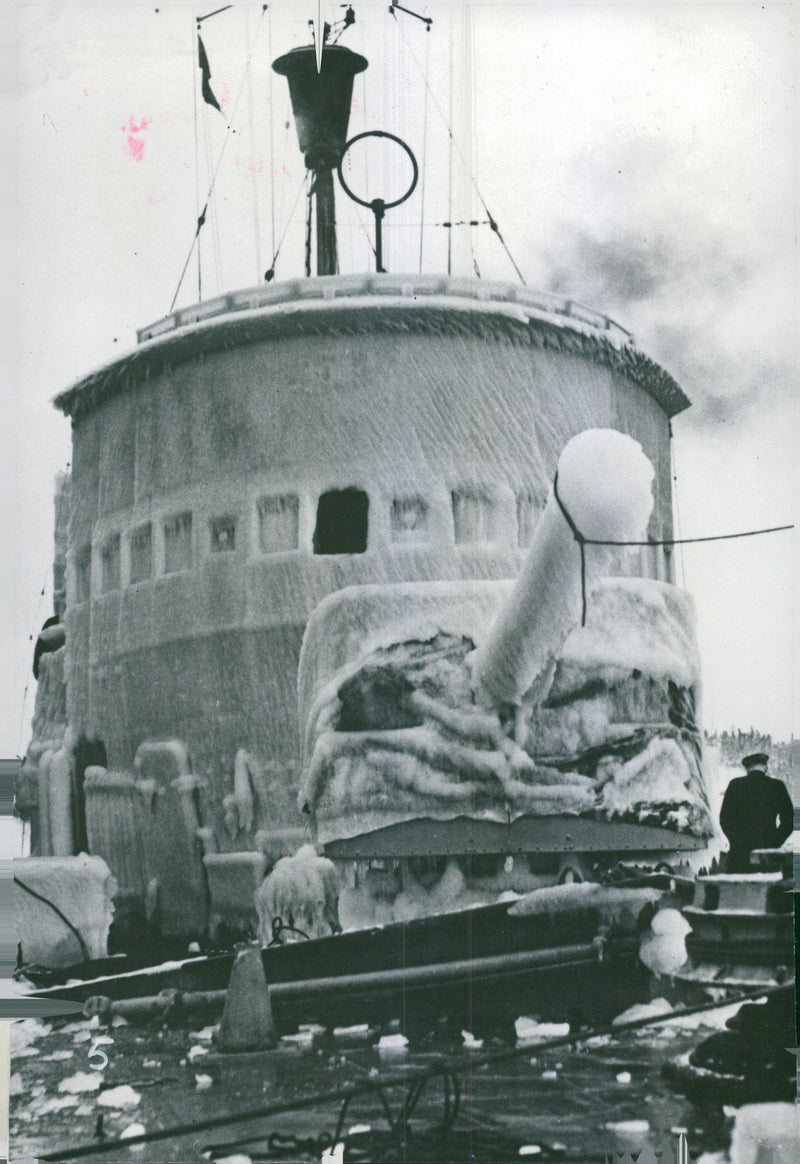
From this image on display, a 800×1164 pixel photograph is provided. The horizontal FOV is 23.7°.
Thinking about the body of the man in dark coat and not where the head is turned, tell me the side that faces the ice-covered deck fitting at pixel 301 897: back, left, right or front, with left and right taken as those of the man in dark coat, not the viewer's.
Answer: left

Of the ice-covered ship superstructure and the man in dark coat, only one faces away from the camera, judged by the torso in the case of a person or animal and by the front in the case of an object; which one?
the man in dark coat

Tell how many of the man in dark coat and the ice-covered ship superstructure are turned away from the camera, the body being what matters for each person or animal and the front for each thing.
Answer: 1

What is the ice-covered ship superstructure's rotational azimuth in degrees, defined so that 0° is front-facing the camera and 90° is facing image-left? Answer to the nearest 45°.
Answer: approximately 315°

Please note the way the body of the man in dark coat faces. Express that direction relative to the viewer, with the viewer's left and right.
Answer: facing away from the viewer
